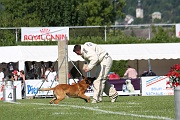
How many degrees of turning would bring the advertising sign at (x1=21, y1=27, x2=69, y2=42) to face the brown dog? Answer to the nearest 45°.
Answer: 0° — it already faces it

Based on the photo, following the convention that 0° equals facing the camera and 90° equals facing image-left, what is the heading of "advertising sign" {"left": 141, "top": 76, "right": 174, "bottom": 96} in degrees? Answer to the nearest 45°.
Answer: approximately 0°

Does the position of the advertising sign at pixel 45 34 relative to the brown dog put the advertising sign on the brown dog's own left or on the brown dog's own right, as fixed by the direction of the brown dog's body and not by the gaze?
on the brown dog's own left

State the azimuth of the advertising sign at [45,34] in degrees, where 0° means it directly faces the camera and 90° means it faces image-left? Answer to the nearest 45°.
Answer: approximately 0°

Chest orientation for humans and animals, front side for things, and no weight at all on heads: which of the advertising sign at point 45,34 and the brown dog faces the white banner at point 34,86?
the advertising sign

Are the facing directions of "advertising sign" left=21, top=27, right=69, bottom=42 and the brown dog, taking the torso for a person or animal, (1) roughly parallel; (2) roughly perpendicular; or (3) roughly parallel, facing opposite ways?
roughly perpendicular
